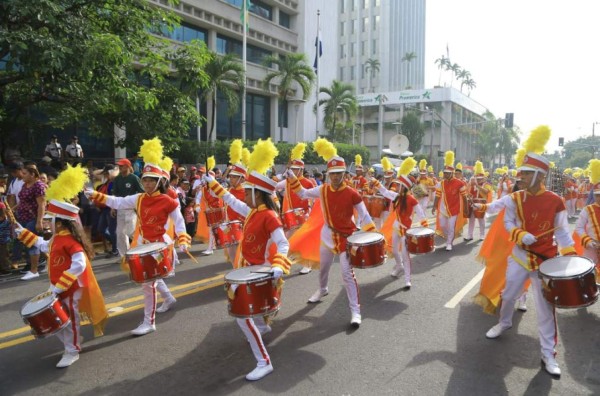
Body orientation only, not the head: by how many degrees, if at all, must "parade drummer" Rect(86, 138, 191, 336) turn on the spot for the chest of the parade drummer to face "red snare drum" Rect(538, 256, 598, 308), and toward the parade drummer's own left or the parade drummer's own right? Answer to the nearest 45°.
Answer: approximately 90° to the parade drummer's own left

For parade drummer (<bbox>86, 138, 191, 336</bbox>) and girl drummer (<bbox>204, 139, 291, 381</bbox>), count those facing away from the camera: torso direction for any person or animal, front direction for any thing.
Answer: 0

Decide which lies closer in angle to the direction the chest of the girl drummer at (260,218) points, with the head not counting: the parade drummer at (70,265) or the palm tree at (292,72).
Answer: the parade drummer

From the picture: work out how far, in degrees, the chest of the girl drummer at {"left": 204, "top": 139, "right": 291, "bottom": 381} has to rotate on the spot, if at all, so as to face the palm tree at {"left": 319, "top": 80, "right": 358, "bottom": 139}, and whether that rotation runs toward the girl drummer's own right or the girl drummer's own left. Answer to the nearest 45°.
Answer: approximately 135° to the girl drummer's own right

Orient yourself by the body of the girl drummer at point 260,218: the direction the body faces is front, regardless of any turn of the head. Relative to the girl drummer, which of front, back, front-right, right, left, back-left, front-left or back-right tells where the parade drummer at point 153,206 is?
right

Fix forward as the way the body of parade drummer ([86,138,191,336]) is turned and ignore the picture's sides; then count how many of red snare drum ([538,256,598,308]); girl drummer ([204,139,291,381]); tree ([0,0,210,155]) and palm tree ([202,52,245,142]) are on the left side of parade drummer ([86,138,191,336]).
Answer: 2

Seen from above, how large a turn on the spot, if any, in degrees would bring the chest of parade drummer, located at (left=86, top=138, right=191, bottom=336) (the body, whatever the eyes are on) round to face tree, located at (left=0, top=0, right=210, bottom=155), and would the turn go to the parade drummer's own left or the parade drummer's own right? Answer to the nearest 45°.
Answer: approximately 135° to the parade drummer's own right

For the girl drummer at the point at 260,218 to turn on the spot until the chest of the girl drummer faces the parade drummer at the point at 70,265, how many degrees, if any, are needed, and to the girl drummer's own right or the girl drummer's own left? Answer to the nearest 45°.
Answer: approximately 45° to the girl drummer's own right

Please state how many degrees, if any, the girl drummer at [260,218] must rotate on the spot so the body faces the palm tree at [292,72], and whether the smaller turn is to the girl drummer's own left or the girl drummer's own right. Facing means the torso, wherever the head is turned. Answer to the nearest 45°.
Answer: approximately 135° to the girl drummer's own right
